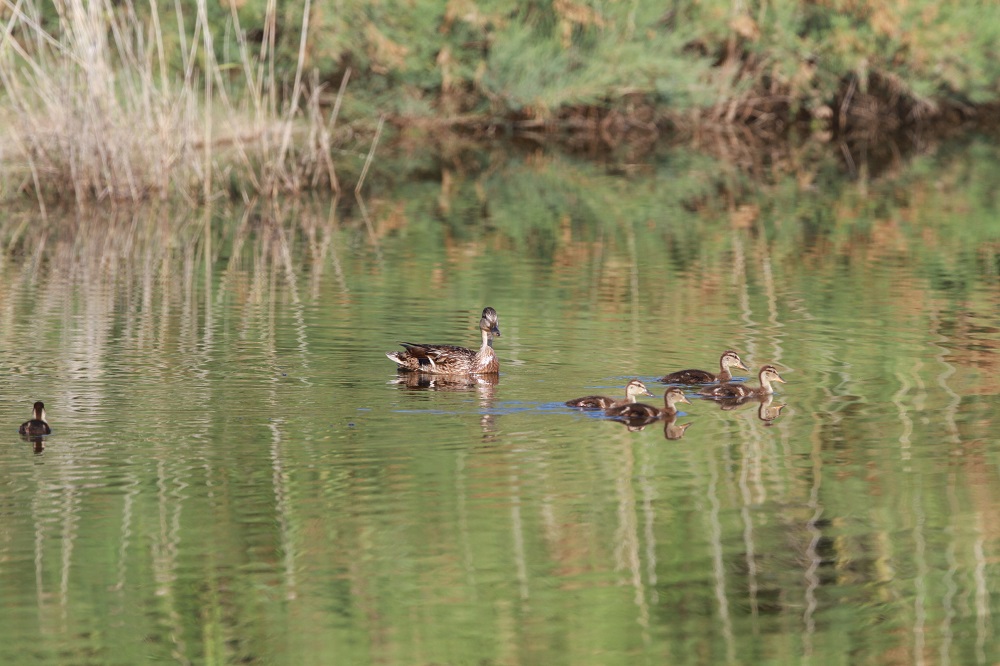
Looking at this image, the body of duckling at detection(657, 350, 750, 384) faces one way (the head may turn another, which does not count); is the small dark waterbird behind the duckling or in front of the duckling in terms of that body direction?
behind

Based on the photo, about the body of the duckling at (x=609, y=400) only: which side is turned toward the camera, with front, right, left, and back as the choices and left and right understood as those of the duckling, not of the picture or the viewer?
right

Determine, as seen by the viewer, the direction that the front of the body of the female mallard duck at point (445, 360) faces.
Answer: to the viewer's right

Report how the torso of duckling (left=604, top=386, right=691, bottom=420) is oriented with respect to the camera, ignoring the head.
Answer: to the viewer's right

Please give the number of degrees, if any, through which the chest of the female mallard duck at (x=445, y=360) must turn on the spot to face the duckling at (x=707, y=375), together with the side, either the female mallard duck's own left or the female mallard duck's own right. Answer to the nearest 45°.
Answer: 0° — it already faces it

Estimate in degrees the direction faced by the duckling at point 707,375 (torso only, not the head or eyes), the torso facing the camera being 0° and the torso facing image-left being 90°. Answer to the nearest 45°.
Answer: approximately 270°

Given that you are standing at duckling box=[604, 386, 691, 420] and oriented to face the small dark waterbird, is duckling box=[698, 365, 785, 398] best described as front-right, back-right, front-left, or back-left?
back-right

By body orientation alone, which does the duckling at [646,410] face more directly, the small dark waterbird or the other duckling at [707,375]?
the other duckling

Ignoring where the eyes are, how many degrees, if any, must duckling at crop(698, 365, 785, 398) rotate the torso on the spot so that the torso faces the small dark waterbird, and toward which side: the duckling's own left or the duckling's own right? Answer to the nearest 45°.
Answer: approximately 135° to the duckling's own right

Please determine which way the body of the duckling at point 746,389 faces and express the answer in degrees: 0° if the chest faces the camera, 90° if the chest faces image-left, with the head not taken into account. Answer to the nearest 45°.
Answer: approximately 270°
